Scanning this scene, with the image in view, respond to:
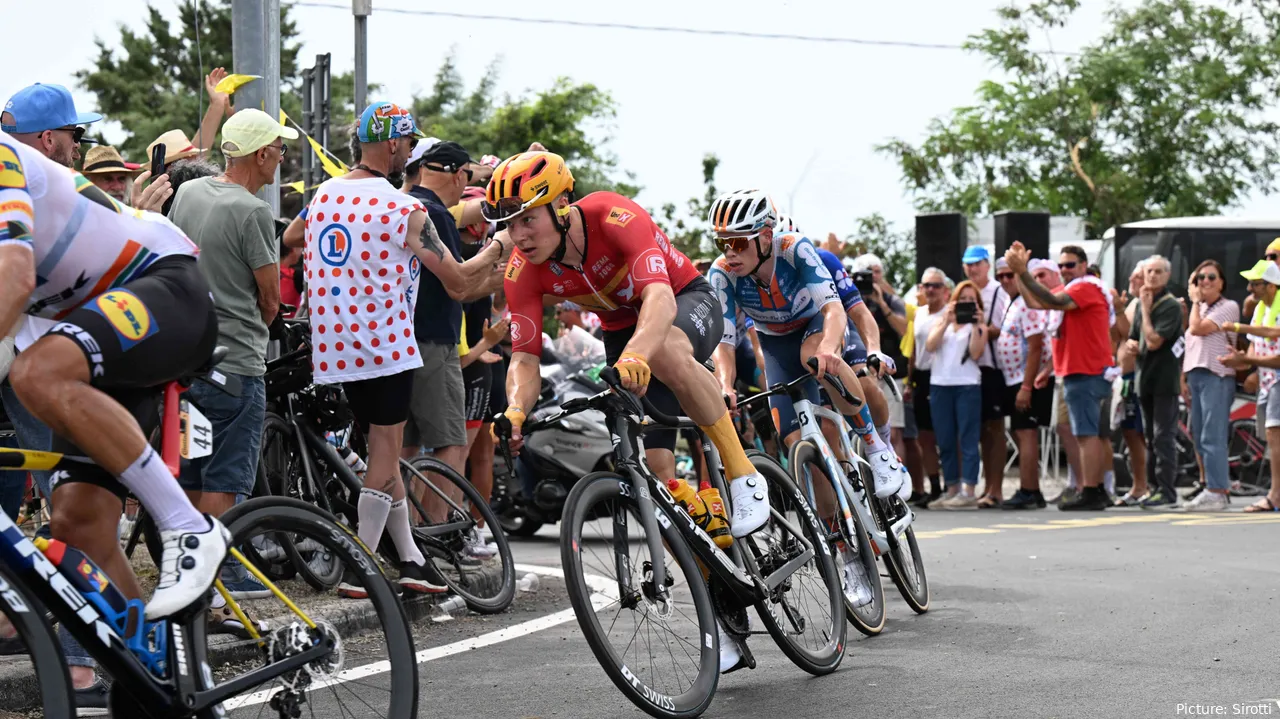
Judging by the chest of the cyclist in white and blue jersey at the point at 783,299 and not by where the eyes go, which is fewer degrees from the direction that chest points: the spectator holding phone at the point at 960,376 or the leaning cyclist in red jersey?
the leaning cyclist in red jersey

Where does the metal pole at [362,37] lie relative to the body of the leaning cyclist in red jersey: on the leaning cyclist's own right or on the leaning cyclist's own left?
on the leaning cyclist's own right

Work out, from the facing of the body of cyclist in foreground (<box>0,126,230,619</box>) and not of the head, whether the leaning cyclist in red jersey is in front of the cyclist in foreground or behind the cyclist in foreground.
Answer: behind

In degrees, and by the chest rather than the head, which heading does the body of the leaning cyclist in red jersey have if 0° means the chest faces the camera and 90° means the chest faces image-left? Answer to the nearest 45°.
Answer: approximately 45°

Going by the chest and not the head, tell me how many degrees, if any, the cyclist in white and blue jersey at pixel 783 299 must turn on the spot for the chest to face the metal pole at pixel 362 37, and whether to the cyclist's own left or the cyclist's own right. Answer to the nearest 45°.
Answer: approximately 90° to the cyclist's own right

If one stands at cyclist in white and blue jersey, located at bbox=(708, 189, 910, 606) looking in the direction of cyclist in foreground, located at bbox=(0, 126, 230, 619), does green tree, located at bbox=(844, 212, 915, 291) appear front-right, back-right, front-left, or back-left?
back-right

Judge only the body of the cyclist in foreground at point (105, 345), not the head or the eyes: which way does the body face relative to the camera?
to the viewer's left

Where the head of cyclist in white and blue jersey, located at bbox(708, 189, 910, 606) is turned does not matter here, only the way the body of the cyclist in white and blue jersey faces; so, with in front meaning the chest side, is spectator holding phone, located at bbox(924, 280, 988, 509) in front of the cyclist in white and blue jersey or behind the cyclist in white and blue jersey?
behind

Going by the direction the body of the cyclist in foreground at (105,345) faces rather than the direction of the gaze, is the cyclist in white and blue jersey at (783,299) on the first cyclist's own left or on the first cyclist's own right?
on the first cyclist's own right

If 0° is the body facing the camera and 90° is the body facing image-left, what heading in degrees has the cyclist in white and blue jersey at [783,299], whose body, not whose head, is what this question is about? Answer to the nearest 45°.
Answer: approximately 45°
